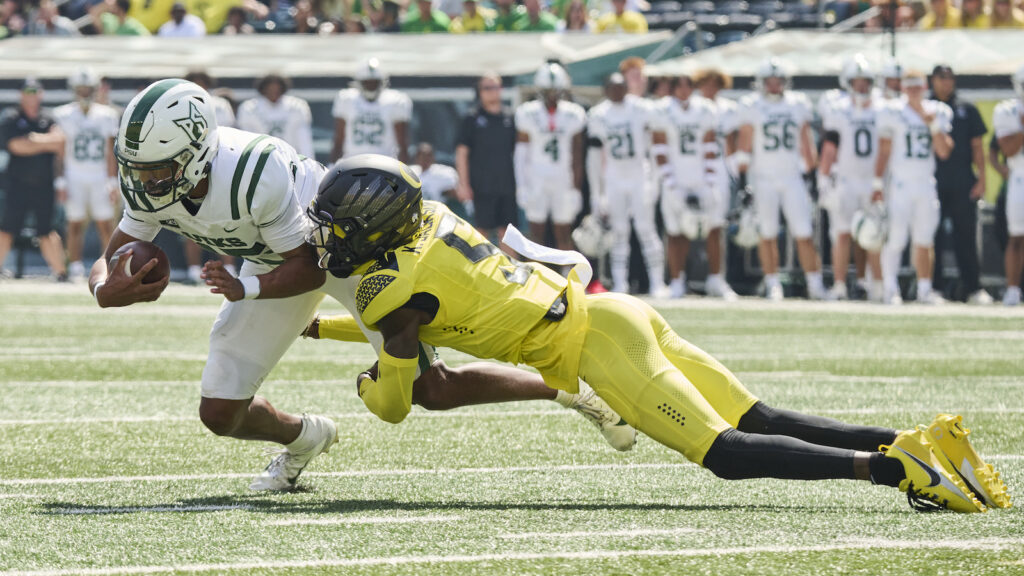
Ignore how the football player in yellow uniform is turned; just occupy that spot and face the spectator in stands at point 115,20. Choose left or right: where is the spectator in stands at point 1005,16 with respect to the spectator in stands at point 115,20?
right

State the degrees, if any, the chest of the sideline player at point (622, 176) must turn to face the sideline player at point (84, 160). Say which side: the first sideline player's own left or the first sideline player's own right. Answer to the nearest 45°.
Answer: approximately 90° to the first sideline player's own right

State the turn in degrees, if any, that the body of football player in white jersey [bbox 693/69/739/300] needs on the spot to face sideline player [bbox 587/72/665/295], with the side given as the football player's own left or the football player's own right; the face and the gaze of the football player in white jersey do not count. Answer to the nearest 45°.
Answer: approximately 90° to the football player's own right

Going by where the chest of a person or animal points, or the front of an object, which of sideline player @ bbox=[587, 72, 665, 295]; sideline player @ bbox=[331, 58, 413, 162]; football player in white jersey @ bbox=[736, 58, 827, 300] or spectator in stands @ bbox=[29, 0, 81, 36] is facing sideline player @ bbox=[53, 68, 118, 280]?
the spectator in stands

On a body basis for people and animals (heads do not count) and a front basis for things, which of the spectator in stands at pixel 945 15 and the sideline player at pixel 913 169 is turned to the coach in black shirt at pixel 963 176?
the spectator in stands

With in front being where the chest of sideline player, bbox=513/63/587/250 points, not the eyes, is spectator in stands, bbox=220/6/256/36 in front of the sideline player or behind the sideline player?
behind

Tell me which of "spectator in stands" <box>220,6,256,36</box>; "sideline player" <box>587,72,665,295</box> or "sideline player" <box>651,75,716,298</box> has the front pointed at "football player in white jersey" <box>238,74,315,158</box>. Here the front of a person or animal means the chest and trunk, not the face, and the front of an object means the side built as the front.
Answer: the spectator in stands

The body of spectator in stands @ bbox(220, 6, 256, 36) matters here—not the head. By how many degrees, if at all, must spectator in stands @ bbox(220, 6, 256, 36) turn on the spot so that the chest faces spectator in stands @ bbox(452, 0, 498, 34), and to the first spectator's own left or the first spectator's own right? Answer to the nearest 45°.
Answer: approximately 45° to the first spectator's own left

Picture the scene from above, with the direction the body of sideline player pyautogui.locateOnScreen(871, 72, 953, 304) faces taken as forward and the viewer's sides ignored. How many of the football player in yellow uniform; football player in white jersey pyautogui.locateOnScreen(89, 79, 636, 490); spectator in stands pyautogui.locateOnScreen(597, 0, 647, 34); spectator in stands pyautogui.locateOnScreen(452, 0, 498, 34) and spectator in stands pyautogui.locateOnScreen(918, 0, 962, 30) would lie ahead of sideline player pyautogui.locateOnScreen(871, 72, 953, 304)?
2
